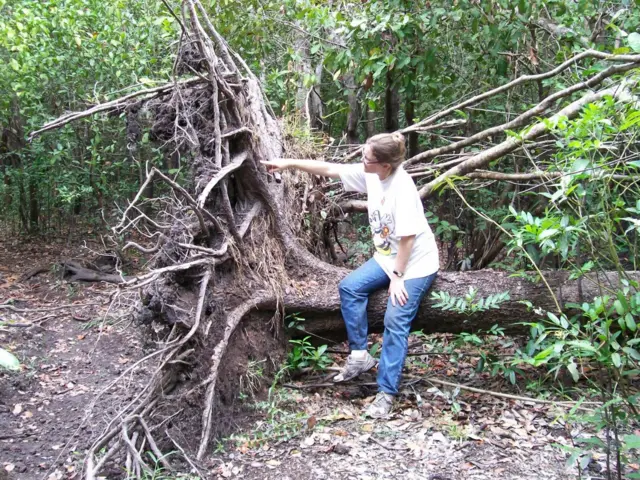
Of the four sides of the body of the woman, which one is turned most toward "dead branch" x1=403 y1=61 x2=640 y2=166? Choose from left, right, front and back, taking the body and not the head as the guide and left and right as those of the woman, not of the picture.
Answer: back

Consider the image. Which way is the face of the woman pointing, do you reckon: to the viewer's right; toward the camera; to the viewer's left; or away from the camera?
to the viewer's left

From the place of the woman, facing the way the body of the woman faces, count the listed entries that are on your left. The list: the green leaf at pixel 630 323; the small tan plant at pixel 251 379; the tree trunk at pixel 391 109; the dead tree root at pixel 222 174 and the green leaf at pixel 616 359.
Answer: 2

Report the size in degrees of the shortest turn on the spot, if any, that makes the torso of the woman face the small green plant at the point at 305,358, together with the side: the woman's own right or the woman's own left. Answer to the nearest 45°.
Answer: approximately 90° to the woman's own right

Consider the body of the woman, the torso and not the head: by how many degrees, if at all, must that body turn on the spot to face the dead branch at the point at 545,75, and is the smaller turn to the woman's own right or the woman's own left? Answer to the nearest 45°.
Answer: approximately 180°

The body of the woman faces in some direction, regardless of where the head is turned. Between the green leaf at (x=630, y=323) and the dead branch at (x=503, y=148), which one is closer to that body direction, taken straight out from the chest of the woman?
the green leaf

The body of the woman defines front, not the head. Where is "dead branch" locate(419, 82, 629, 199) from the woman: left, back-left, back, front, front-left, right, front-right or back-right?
back

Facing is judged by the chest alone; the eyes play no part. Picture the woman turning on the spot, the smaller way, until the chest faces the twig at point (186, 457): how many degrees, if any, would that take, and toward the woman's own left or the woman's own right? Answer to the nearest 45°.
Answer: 0° — they already face it

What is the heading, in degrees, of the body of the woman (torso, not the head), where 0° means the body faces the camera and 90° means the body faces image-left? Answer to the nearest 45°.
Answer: approximately 45°

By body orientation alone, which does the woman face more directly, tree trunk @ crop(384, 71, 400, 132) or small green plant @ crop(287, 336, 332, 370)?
the small green plant

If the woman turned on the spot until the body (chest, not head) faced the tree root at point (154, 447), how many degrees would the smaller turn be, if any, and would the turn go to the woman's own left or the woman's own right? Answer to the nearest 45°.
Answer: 0° — they already face it

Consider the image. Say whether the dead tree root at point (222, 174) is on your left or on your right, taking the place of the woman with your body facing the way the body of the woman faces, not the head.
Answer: on your right
